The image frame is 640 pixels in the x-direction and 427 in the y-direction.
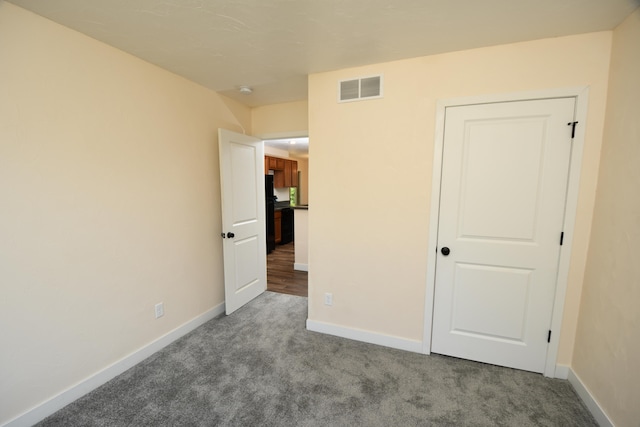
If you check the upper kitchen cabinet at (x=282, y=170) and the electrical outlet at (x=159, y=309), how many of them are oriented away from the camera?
0

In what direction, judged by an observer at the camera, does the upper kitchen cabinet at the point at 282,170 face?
facing the viewer and to the right of the viewer

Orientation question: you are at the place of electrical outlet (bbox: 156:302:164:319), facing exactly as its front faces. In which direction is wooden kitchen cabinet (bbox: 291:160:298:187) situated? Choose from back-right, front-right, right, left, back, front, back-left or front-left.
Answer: left

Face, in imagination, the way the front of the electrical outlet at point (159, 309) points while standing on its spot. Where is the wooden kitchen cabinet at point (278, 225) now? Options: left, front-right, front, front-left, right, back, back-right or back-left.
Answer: left

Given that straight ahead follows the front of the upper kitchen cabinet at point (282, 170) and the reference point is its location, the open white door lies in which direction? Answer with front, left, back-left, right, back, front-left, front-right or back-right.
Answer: front-right

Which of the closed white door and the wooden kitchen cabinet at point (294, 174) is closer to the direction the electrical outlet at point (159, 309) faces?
the closed white door

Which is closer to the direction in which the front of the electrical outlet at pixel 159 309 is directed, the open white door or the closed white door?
the closed white door

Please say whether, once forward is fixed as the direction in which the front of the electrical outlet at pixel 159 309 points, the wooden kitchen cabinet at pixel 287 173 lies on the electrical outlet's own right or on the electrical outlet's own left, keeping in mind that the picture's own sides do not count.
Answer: on the electrical outlet's own left
